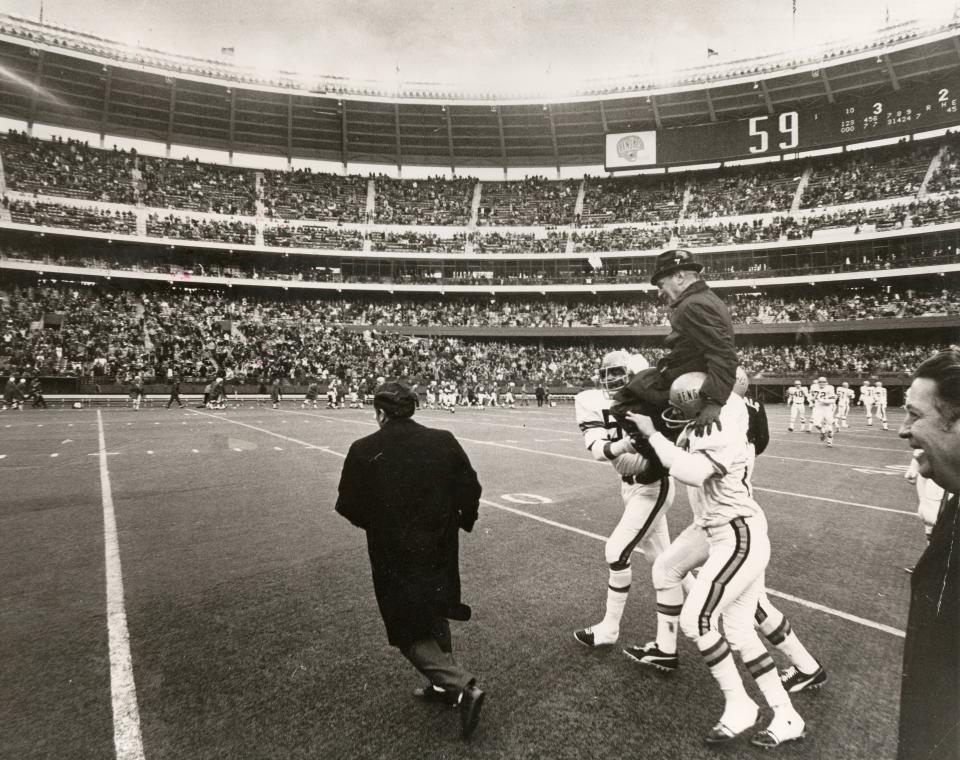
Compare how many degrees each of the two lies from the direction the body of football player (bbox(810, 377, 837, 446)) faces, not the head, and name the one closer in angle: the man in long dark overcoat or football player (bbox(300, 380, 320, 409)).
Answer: the man in long dark overcoat

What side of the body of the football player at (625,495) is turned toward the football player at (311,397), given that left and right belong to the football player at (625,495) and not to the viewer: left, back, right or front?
right

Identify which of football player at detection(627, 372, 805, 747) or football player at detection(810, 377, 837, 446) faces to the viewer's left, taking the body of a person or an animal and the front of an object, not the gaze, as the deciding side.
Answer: football player at detection(627, 372, 805, 747)

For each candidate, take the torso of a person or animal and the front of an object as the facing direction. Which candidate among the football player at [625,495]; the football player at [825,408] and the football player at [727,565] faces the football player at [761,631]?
the football player at [825,408]

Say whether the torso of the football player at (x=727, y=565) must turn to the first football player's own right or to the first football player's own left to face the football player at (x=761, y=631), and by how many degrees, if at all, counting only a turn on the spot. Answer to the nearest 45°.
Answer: approximately 90° to the first football player's own right

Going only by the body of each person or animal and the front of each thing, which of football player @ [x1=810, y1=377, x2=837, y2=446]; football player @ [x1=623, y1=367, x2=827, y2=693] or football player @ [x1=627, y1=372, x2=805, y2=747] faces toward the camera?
football player @ [x1=810, y1=377, x2=837, y2=446]

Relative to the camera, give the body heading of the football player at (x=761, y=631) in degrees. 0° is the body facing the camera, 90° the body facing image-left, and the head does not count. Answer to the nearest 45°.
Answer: approximately 90°

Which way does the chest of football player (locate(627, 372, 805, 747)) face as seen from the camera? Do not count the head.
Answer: to the viewer's left

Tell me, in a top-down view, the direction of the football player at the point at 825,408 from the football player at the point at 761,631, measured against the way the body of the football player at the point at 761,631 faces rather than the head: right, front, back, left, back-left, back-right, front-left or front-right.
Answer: right

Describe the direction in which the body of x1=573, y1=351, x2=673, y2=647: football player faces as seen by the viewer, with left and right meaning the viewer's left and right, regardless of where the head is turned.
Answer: facing the viewer and to the left of the viewer

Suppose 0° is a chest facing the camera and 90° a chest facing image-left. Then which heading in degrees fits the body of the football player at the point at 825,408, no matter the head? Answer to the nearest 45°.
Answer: approximately 0°

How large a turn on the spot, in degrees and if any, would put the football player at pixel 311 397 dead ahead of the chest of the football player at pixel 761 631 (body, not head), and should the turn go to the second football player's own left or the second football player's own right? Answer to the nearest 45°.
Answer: approximately 45° to the second football player's own right

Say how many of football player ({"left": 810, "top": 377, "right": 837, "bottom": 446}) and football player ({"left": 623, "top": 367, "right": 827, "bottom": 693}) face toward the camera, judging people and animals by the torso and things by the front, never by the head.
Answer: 1

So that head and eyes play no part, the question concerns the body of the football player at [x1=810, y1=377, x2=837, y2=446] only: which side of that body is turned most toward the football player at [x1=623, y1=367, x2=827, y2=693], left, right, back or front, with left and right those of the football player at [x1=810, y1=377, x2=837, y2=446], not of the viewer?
front
